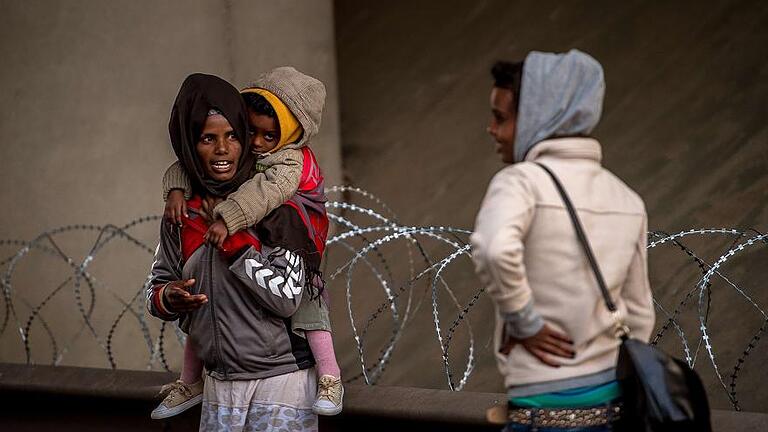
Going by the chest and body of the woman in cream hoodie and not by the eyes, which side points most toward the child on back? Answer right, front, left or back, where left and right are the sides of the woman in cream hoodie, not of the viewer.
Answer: front

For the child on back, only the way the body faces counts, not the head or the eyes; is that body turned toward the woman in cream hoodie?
no

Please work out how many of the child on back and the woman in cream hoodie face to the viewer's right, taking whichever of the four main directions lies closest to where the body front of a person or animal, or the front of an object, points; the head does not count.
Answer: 0

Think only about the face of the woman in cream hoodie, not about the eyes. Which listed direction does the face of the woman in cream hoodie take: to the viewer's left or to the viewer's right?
to the viewer's left

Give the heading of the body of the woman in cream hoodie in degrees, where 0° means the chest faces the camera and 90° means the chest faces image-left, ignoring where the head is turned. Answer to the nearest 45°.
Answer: approximately 135°

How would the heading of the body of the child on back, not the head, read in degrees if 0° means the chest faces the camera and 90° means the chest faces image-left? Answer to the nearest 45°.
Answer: approximately 45°
